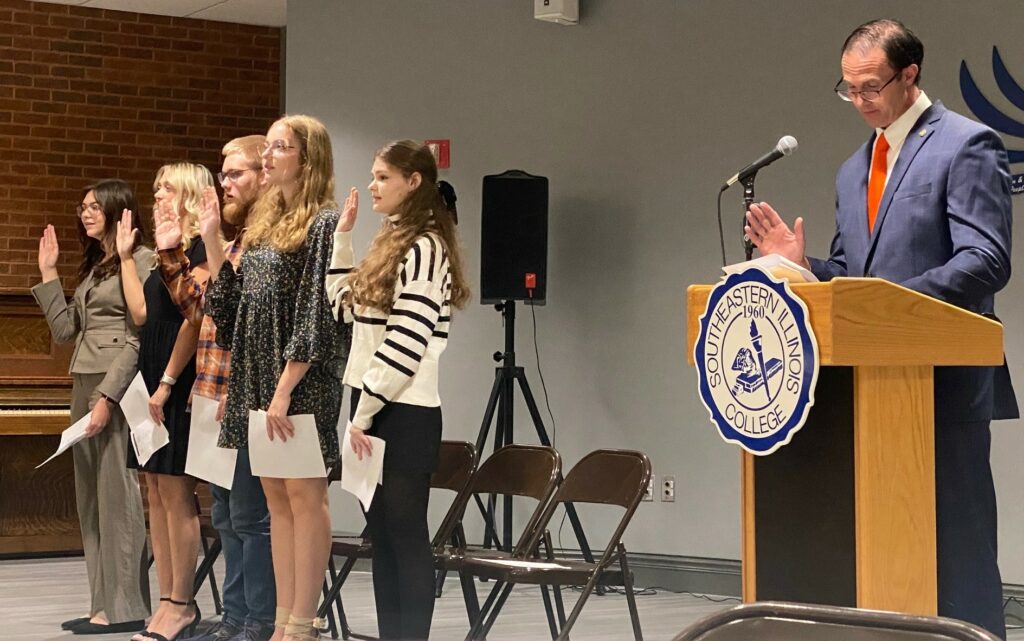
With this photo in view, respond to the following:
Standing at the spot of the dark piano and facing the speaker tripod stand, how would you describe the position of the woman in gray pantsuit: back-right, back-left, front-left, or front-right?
front-right

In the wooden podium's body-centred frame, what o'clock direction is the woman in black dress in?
The woman in black dress is roughly at 1 o'clock from the wooden podium.

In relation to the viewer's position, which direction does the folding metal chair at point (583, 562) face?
facing the viewer and to the left of the viewer

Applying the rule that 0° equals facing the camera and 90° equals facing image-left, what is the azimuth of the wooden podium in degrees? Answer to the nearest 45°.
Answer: approximately 45°

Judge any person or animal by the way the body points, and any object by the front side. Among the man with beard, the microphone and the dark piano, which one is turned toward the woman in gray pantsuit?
the dark piano

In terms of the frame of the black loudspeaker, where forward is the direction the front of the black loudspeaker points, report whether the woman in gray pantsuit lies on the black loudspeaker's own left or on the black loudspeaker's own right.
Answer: on the black loudspeaker's own right

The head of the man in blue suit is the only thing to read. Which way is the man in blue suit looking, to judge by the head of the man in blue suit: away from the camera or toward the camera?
toward the camera

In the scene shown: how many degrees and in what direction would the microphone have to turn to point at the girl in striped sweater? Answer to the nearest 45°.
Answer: approximately 135° to its left

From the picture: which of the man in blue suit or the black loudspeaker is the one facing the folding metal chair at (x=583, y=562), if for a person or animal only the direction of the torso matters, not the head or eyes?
the black loudspeaker

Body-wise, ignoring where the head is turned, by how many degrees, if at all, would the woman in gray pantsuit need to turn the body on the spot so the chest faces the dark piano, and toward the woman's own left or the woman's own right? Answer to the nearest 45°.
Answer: approximately 135° to the woman's own right

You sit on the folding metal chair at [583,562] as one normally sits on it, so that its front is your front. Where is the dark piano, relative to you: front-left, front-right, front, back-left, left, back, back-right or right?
right

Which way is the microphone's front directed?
to the viewer's right
